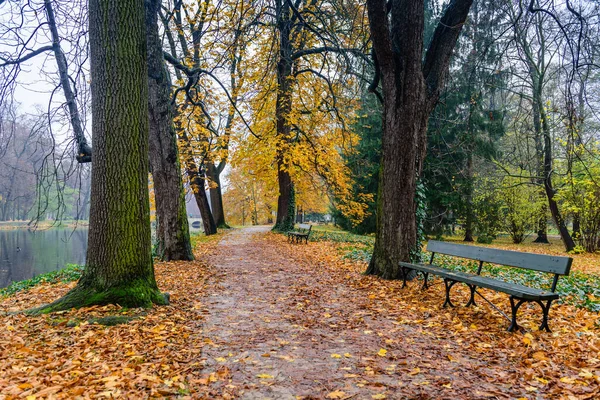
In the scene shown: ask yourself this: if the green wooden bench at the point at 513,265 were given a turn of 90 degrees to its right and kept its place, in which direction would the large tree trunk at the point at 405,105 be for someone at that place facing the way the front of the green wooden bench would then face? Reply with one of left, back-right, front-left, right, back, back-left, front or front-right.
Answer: front

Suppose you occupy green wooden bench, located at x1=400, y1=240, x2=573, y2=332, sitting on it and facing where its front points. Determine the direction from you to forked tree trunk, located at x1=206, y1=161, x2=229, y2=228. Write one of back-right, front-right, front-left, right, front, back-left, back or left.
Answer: right

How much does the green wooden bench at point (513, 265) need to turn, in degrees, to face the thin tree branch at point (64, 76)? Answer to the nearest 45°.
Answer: approximately 45° to its right

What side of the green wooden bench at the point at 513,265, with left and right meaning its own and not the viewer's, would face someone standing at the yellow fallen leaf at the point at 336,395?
front

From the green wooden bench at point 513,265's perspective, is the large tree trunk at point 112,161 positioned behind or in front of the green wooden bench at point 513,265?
in front

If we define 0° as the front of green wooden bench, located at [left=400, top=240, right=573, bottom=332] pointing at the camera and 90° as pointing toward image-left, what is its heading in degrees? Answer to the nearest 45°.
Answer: approximately 45°

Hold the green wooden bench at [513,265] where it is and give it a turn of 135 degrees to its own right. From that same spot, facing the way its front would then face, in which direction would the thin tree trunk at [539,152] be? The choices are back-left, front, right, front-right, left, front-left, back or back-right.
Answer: front
